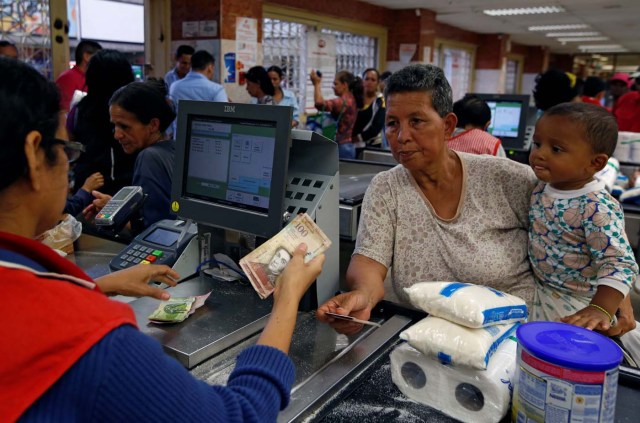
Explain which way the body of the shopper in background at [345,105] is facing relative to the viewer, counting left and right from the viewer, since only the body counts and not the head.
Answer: facing to the left of the viewer

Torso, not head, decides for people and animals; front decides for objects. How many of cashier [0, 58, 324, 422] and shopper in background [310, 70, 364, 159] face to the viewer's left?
1

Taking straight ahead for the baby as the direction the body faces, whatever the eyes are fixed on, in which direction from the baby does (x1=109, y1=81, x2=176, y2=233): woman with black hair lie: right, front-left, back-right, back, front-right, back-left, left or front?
front-right

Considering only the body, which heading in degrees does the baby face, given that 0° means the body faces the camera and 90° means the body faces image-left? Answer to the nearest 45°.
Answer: approximately 45°

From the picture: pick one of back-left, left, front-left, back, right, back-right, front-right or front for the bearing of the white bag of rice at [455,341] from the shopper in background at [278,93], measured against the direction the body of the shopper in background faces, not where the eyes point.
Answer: front-left

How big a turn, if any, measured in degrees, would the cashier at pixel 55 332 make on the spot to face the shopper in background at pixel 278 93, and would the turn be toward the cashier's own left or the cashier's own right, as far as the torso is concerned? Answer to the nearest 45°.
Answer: approximately 45° to the cashier's own left

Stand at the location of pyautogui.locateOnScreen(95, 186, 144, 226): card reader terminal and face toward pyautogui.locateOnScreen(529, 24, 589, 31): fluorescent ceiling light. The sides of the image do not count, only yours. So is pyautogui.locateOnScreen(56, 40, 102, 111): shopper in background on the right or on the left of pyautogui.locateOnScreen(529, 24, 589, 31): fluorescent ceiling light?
left

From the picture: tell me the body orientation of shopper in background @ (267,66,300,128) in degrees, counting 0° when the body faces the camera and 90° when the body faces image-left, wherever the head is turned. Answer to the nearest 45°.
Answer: approximately 45°

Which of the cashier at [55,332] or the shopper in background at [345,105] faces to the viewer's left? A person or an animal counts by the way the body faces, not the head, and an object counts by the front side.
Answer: the shopper in background

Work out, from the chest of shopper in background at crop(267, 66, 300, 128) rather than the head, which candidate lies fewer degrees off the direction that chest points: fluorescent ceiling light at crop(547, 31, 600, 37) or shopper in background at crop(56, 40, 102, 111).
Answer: the shopper in background

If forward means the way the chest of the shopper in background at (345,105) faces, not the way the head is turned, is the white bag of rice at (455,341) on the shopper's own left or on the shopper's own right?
on the shopper's own left

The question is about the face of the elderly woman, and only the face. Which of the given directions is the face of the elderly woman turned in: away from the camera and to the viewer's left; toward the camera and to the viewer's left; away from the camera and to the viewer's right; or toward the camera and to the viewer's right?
toward the camera and to the viewer's left

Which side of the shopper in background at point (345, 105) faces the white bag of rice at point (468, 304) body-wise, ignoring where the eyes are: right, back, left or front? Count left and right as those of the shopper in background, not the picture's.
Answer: left

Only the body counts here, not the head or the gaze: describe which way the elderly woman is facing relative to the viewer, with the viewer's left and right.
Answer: facing the viewer and to the left of the viewer
